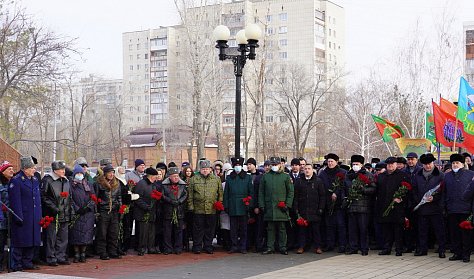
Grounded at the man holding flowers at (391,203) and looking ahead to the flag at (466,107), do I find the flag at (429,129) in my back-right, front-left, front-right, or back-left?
front-left

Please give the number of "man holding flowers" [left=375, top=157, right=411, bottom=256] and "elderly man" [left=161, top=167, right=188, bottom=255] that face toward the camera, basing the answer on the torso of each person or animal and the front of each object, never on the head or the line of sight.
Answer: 2

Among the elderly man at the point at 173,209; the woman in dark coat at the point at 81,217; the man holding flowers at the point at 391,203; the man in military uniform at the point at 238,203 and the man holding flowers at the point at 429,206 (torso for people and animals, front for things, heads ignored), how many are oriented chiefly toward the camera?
5

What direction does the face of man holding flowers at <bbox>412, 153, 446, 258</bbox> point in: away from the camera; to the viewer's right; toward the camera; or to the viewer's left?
toward the camera

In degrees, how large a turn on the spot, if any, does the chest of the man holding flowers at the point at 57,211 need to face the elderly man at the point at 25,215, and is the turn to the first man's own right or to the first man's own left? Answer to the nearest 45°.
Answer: approximately 90° to the first man's own right

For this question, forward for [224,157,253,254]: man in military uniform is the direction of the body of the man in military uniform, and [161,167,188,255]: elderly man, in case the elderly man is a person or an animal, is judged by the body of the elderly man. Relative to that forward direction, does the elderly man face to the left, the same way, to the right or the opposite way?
the same way

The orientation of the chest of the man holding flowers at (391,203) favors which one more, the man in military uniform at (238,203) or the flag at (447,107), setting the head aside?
the man in military uniform

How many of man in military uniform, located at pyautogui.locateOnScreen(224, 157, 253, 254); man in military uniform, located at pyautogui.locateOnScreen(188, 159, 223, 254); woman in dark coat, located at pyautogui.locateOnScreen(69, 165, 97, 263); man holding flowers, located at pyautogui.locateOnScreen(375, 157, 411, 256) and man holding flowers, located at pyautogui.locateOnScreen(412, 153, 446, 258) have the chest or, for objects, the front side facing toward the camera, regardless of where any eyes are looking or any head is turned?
5

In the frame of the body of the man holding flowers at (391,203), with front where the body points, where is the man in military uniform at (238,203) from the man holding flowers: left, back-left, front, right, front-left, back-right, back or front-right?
right

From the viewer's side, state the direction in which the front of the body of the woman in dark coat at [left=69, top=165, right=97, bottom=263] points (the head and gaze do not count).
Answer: toward the camera

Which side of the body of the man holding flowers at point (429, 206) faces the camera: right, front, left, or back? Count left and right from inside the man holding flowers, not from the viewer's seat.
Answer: front

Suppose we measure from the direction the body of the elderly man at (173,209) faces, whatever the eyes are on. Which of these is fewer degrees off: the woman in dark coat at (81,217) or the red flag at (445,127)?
the woman in dark coat

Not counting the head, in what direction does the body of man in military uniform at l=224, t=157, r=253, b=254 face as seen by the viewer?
toward the camera

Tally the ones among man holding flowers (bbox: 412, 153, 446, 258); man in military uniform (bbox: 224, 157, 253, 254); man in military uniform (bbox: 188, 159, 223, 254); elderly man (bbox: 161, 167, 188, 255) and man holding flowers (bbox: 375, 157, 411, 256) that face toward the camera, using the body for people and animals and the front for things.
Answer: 5

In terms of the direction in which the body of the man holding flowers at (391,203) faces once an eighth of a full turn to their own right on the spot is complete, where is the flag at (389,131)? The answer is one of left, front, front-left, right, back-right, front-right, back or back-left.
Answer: back-right

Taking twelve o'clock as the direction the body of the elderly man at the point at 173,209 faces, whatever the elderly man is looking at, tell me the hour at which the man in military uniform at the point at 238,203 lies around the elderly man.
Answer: The man in military uniform is roughly at 9 o'clock from the elderly man.

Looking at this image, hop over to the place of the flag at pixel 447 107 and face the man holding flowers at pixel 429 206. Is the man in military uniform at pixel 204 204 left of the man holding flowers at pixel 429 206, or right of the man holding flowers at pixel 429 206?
right

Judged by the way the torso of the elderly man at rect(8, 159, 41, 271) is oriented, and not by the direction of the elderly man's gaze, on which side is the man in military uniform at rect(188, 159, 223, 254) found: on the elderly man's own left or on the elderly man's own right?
on the elderly man's own left

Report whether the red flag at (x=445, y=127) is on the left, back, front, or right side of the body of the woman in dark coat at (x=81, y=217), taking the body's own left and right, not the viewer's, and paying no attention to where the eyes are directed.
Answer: left
